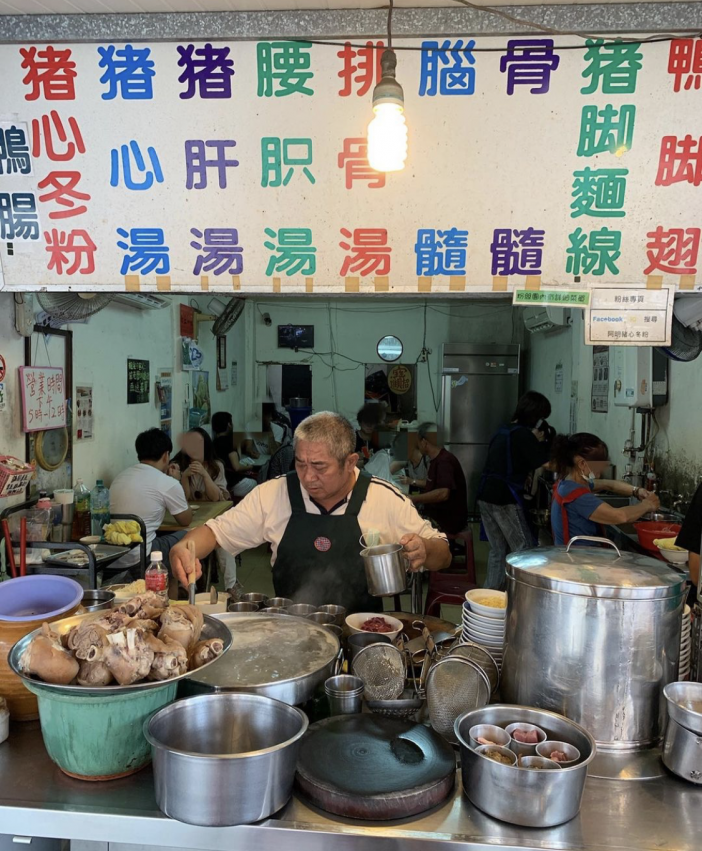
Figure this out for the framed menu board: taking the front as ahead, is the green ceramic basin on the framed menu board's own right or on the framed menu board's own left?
on the framed menu board's own right

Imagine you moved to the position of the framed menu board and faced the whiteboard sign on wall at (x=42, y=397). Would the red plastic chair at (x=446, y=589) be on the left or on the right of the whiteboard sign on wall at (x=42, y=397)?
left

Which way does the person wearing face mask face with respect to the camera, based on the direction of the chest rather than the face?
to the viewer's right

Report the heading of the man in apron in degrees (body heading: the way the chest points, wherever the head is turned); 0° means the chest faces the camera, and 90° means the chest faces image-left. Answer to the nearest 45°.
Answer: approximately 0°

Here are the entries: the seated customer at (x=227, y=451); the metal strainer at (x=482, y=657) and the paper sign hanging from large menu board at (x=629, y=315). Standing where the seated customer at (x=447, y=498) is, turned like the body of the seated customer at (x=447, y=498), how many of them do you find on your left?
2

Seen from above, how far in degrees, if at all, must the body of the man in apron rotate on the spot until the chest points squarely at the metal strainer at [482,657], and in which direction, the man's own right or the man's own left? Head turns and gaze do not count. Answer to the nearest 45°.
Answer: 0° — they already face it

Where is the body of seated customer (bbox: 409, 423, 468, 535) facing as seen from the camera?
to the viewer's left

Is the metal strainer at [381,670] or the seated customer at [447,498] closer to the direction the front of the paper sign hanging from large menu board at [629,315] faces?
the metal strainer

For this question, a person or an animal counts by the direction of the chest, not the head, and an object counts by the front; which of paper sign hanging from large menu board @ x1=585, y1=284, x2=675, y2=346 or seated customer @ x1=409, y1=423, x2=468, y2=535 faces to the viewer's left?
the seated customer

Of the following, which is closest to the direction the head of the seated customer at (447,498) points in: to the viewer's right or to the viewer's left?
to the viewer's left

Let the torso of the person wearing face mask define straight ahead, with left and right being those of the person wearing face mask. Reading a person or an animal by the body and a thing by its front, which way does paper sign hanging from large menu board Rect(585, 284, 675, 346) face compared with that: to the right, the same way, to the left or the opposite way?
to the right

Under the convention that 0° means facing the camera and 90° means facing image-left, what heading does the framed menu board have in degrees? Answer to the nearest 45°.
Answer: approximately 315°

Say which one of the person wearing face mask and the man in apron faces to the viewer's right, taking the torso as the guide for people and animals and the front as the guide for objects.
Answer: the person wearing face mask

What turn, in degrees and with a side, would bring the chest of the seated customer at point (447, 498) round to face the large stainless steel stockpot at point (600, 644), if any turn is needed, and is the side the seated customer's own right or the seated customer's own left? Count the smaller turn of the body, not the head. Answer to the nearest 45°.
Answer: approximately 90° to the seated customer's own left

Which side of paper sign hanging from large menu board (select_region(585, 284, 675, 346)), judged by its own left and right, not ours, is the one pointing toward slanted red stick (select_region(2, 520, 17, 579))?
right

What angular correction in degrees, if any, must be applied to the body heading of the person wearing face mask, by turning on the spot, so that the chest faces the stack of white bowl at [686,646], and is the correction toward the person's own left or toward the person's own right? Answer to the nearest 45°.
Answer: approximately 90° to the person's own right
